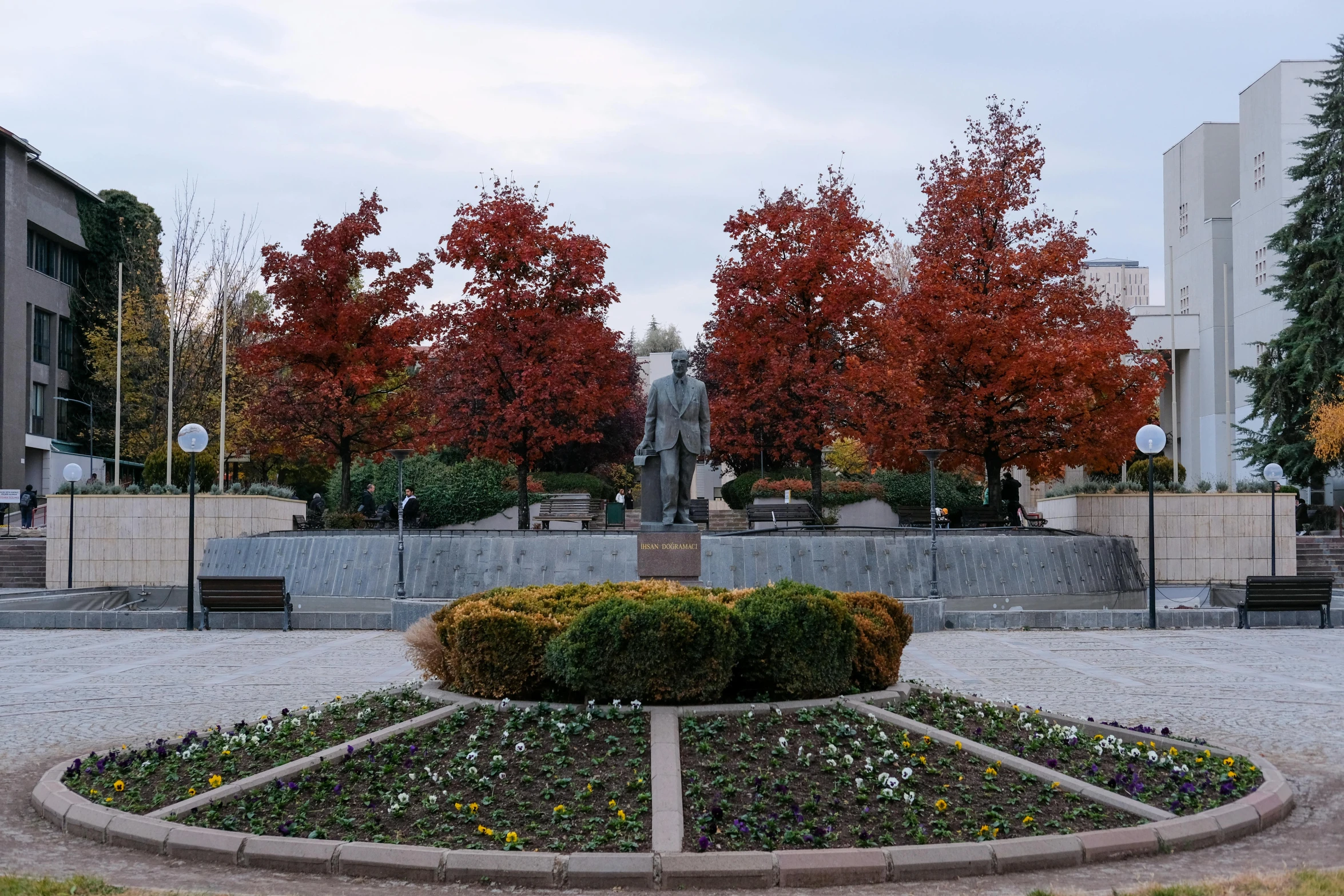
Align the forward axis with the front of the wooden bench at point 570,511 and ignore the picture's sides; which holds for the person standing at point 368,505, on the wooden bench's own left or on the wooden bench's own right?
on the wooden bench's own right

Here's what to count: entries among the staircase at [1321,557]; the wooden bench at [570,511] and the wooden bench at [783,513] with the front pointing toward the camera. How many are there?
3

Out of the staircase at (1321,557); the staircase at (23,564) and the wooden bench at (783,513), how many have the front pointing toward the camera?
3

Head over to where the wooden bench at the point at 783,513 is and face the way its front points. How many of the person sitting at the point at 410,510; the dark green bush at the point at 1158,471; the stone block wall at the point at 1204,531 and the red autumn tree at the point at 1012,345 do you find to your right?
1

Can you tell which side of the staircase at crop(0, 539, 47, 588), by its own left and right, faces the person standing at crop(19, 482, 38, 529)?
back

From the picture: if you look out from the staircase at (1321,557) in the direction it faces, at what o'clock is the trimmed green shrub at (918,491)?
The trimmed green shrub is roughly at 4 o'clock from the staircase.

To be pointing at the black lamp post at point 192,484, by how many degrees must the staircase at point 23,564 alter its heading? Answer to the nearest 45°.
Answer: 0° — it already faces it

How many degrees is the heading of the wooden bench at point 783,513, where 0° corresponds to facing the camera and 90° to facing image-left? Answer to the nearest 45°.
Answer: approximately 0°

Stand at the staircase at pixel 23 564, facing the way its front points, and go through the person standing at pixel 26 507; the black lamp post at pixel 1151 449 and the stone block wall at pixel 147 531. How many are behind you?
1

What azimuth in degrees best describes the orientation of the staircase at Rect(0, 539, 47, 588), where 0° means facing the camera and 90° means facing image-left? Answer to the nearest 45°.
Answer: approximately 0°

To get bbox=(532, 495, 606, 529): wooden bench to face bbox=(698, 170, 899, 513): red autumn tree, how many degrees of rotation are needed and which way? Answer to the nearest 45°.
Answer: approximately 45° to its left

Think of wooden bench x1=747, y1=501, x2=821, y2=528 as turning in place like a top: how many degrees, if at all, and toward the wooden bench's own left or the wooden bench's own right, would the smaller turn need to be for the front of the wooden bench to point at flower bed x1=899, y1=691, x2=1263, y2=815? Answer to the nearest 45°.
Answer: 0° — it already faces it

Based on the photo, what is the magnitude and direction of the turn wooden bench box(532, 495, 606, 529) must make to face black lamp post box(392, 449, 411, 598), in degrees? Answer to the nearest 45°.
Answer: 0° — it already faces it

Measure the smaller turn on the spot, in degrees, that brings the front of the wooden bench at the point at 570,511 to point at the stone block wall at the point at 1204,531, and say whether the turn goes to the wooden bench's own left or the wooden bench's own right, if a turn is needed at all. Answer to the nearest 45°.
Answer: approximately 45° to the wooden bench's own left

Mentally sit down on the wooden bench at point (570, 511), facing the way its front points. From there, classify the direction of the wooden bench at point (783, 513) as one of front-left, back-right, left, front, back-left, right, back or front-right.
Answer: front-left
